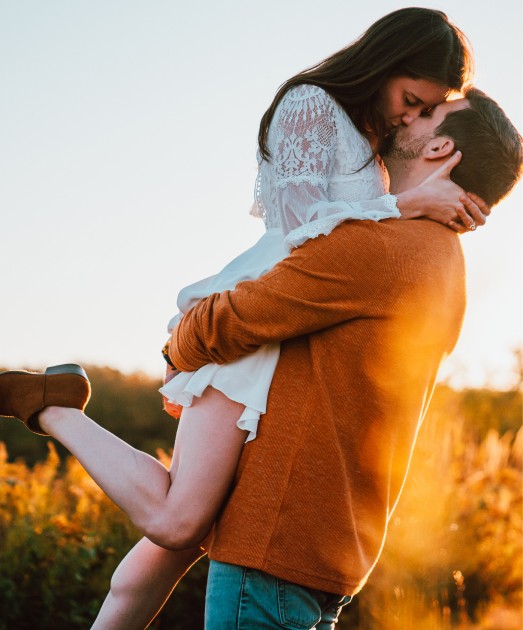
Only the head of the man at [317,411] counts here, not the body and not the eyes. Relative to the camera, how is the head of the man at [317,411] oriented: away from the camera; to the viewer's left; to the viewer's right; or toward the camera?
to the viewer's left

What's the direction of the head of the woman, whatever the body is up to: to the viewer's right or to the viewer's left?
to the viewer's right

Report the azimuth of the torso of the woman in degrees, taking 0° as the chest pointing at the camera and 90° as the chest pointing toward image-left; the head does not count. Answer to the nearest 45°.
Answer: approximately 270°
